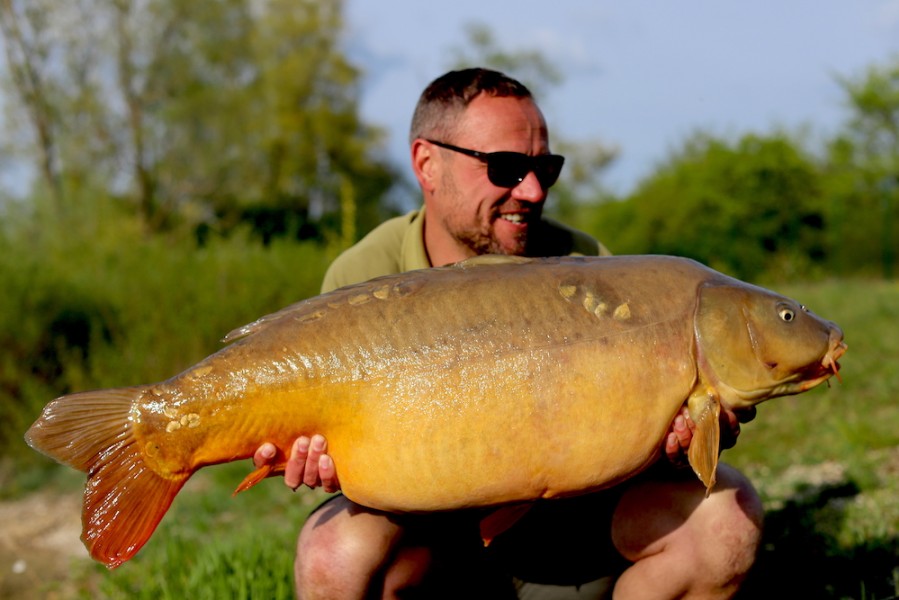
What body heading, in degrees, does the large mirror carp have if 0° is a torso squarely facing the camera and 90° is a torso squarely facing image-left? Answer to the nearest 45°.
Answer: approximately 270°

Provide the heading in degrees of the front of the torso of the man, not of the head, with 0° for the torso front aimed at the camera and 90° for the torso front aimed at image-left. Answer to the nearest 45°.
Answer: approximately 0°
